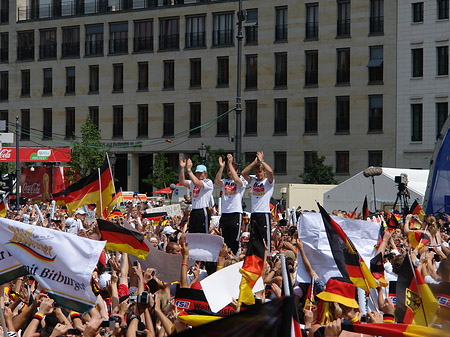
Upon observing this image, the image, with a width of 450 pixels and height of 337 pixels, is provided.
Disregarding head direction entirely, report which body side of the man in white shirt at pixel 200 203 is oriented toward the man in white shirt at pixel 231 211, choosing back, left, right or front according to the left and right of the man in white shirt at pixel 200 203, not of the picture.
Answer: left

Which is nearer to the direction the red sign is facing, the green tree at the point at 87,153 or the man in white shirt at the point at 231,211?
the man in white shirt

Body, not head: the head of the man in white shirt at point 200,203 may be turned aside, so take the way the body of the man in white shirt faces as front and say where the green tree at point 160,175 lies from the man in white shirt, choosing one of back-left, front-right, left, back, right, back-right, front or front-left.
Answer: back-right

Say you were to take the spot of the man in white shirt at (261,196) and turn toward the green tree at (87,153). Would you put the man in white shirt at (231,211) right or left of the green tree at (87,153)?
left
